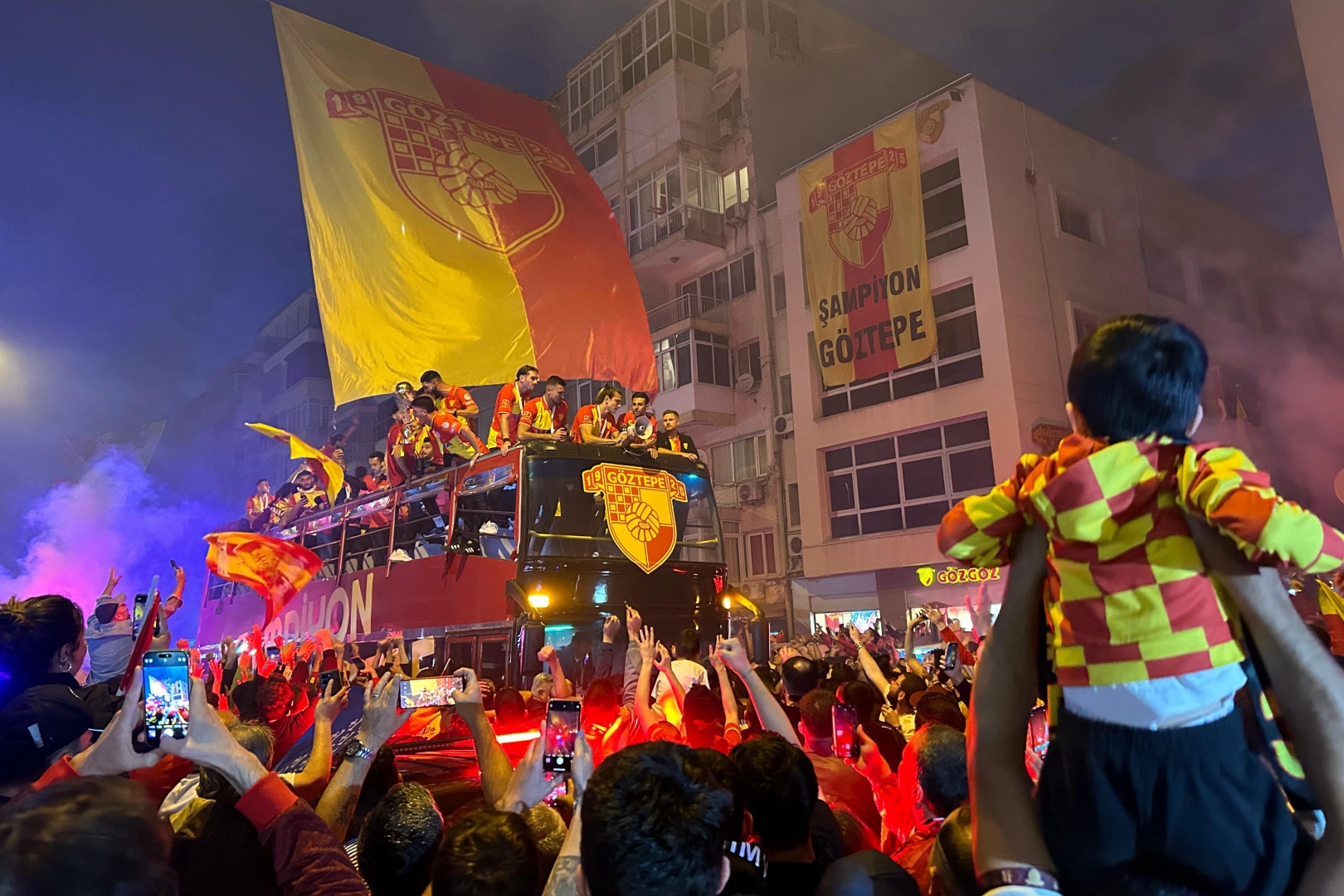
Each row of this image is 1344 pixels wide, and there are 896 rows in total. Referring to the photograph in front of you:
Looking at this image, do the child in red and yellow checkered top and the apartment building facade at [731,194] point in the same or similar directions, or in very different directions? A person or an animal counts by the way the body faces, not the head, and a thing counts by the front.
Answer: very different directions

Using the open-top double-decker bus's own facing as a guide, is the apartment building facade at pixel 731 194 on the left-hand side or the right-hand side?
on its left

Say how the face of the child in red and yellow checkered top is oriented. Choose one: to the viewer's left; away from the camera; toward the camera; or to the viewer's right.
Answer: away from the camera

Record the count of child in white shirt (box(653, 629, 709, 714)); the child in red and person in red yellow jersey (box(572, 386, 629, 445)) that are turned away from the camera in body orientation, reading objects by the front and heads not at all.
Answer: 2

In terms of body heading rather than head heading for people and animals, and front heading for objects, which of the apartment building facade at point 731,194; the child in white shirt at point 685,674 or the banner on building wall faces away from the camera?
the child in white shirt

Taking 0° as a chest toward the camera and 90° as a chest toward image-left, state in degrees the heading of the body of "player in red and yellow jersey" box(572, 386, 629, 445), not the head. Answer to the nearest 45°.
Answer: approximately 315°

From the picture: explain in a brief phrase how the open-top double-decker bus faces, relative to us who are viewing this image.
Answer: facing the viewer and to the right of the viewer

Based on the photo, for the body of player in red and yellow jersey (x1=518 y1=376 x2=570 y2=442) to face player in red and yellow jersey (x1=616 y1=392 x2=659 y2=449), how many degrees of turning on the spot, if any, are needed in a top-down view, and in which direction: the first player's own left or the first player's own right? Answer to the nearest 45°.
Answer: approximately 45° to the first player's own left

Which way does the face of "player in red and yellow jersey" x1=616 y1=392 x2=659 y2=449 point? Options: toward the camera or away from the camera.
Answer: toward the camera

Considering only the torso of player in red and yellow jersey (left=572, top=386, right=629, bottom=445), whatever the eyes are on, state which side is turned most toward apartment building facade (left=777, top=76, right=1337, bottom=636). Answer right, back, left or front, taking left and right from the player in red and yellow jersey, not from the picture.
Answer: left

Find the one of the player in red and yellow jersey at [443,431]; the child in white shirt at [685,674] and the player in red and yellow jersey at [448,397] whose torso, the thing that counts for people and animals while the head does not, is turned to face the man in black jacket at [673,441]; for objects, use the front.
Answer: the child in white shirt

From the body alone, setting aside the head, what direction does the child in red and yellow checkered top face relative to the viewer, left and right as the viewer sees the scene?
facing away from the viewer

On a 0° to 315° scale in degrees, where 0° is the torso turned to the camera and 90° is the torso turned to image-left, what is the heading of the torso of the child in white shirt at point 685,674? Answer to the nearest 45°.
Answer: approximately 180°

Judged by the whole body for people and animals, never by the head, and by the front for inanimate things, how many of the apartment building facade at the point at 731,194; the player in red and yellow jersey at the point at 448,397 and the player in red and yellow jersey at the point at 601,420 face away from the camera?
0

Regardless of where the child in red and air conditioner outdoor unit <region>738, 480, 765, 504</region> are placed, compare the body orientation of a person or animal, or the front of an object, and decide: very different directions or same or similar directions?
very different directions
